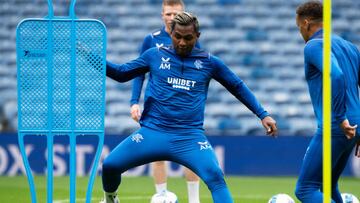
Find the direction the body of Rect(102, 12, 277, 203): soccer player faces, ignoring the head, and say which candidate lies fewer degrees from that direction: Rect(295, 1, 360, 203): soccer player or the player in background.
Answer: the soccer player

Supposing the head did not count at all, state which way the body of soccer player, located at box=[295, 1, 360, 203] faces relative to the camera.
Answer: to the viewer's left

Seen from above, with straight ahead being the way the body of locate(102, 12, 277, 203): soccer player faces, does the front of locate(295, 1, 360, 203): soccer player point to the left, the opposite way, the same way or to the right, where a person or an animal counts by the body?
to the right

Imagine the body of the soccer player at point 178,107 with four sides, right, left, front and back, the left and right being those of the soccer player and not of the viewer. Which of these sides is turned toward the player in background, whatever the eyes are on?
back

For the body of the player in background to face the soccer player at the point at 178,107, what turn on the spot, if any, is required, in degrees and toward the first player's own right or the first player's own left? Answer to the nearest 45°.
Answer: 0° — they already face them

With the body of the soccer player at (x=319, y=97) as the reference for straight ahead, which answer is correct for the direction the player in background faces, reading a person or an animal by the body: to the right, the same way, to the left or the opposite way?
to the left

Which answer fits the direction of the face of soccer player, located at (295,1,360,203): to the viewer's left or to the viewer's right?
to the viewer's left
